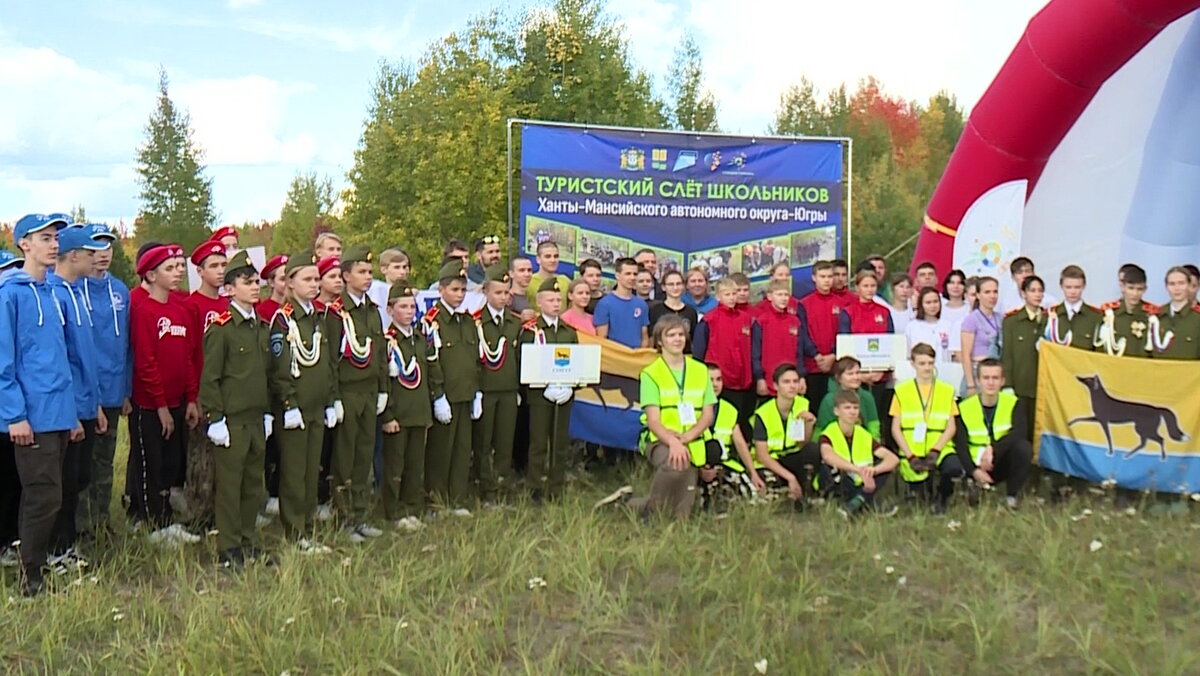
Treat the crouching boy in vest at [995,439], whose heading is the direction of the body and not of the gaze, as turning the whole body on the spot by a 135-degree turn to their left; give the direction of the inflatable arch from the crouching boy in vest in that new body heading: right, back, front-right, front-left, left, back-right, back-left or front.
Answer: front-left

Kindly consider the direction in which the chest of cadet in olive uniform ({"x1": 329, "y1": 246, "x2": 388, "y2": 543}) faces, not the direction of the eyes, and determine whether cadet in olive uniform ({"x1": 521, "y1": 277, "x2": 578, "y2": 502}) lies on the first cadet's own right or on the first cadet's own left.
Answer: on the first cadet's own left

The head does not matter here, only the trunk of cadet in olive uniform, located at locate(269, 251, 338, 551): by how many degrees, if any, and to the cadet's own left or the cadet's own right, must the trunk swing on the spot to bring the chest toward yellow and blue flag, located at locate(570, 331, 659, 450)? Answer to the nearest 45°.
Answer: approximately 90° to the cadet's own left

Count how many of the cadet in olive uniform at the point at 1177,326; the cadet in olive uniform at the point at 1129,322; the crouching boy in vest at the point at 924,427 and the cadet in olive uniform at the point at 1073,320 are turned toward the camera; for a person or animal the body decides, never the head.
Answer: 4

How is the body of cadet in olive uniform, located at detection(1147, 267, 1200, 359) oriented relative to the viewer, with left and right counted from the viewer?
facing the viewer

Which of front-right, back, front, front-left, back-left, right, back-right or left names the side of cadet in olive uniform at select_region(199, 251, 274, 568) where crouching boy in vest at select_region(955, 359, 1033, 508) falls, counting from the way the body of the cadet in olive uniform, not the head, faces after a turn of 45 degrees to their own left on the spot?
front

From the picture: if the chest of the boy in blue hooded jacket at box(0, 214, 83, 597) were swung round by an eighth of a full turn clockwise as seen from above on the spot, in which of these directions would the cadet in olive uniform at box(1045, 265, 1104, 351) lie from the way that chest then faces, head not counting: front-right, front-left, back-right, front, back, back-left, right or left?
left

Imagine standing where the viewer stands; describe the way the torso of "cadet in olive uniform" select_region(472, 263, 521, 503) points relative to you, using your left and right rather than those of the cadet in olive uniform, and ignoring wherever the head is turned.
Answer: facing the viewer and to the right of the viewer

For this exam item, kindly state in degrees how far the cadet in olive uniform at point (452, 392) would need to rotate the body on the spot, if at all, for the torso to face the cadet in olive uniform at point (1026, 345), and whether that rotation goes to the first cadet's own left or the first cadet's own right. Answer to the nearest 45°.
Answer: approximately 45° to the first cadet's own left

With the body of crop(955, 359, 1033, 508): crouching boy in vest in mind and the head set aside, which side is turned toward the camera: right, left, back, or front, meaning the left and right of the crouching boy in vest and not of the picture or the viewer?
front

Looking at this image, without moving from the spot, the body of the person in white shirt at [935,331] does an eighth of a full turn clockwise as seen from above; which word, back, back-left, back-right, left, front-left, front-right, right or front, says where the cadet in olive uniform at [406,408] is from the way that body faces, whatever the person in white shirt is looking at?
front

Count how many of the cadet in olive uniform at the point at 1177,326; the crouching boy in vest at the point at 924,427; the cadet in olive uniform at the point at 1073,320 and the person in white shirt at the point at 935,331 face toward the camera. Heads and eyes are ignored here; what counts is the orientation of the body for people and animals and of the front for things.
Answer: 4

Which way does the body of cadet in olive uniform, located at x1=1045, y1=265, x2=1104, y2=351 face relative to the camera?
toward the camera
